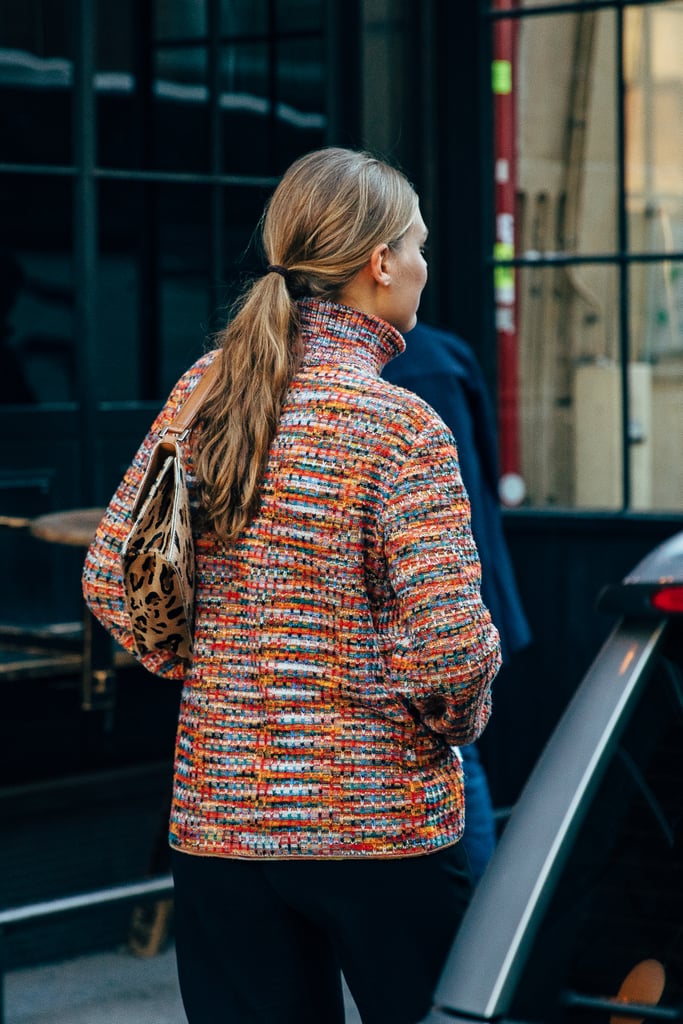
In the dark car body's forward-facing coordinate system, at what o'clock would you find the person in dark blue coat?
The person in dark blue coat is roughly at 10 o'clock from the dark car body.

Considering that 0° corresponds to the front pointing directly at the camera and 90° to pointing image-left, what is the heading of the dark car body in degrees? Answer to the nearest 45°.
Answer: approximately 180°

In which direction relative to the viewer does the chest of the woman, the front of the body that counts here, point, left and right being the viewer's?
facing away from the viewer and to the right of the viewer

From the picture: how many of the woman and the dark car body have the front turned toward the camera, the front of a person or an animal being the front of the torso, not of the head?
0

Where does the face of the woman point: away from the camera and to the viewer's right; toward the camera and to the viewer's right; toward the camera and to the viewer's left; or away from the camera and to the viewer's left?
away from the camera and to the viewer's right
